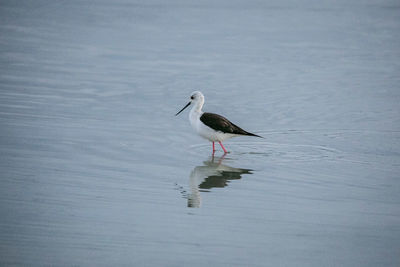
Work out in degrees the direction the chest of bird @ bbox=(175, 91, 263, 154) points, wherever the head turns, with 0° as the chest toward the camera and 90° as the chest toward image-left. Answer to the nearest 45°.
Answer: approximately 90°
